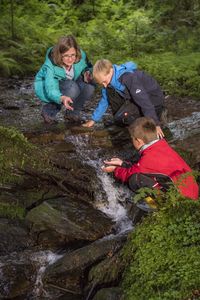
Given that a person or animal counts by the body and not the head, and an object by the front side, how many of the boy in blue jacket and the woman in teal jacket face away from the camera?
0

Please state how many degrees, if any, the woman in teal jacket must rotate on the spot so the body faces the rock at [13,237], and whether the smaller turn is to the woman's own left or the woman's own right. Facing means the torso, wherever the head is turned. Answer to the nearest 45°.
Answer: approximately 45° to the woman's own right

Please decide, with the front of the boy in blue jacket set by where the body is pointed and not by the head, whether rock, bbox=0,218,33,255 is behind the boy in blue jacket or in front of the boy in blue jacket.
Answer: in front

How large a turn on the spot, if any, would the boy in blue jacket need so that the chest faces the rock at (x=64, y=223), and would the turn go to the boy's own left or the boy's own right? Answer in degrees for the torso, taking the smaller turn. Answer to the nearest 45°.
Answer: approximately 45° to the boy's own left

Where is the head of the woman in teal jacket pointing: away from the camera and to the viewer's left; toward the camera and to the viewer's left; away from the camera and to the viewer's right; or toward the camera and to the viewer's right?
toward the camera and to the viewer's right

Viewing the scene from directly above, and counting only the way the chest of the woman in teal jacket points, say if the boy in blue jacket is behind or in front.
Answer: in front

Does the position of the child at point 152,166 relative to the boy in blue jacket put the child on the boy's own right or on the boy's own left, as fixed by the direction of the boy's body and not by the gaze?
on the boy's own left

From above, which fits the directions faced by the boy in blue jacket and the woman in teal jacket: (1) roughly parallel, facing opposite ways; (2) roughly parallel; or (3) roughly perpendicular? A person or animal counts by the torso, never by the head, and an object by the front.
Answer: roughly perpendicular

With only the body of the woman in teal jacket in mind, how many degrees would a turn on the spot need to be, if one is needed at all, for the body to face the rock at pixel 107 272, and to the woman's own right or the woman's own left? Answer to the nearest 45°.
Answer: approximately 45° to the woman's own right
